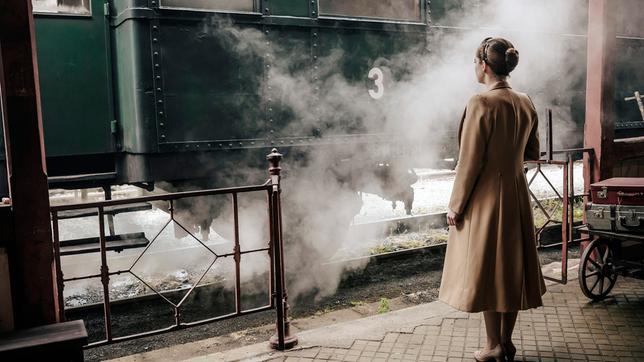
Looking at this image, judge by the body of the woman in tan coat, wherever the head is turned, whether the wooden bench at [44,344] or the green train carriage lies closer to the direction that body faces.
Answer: the green train carriage

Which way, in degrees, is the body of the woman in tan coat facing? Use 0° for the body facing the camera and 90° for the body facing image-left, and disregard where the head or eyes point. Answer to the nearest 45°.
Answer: approximately 135°

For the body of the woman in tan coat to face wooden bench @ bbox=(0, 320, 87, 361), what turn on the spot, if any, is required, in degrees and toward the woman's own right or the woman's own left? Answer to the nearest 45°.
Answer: approximately 90° to the woman's own left

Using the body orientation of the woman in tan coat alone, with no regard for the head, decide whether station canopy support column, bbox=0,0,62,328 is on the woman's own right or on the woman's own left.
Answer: on the woman's own left

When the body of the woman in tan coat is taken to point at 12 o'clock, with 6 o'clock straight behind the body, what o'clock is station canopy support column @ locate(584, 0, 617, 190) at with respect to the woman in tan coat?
The station canopy support column is roughly at 2 o'clock from the woman in tan coat.

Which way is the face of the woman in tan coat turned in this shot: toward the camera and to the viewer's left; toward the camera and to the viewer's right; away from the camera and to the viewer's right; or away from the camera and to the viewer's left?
away from the camera and to the viewer's left

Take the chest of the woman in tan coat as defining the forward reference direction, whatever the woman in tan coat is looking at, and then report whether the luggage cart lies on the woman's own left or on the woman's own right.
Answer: on the woman's own right

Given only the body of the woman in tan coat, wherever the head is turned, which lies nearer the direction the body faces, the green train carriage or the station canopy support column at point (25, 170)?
the green train carriage
